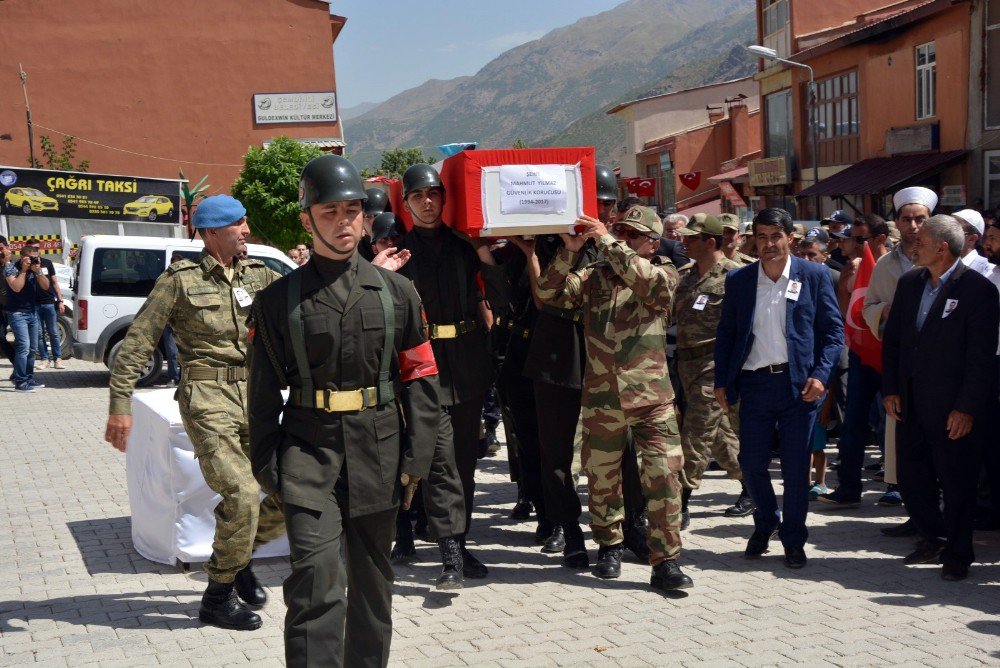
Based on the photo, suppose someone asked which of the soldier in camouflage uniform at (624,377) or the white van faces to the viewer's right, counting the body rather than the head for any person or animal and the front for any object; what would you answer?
the white van

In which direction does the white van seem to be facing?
to the viewer's right

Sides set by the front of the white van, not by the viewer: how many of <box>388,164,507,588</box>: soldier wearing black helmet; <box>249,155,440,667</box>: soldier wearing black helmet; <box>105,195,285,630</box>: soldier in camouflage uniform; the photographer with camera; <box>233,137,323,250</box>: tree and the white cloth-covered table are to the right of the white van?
4

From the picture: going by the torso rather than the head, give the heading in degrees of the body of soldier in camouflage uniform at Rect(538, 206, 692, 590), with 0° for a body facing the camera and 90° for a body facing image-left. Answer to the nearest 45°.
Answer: approximately 0°

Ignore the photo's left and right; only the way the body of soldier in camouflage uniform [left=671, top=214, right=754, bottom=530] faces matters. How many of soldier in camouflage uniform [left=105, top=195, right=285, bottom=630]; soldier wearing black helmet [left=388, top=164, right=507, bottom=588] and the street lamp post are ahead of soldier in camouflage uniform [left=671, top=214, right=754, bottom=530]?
2

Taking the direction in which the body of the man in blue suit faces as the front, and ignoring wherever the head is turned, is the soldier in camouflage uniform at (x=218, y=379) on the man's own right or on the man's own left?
on the man's own right

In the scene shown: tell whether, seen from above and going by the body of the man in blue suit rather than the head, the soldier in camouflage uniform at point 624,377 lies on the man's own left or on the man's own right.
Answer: on the man's own right

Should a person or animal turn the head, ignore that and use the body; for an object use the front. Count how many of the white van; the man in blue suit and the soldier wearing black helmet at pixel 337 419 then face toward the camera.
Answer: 2
